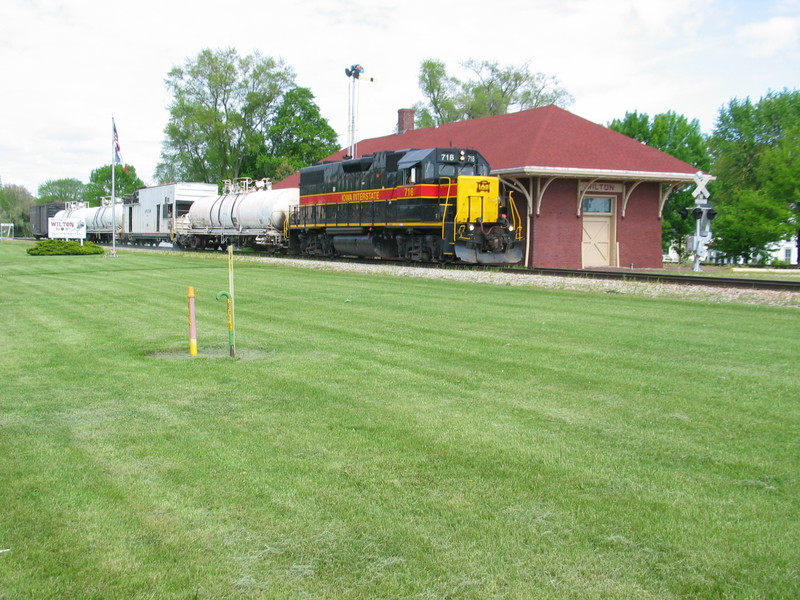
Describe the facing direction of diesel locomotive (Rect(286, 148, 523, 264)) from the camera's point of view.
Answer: facing the viewer and to the right of the viewer

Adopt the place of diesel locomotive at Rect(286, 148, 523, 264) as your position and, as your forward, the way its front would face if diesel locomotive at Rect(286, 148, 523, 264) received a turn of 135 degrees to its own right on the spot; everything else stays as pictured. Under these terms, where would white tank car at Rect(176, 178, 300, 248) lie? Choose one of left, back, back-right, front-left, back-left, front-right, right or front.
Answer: front-right

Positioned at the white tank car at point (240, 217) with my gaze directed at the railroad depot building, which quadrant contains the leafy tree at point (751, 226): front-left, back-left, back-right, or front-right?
front-left

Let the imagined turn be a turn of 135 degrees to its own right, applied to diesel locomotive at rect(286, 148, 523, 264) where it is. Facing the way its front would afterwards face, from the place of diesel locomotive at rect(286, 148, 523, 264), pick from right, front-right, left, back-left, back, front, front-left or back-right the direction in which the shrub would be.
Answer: front-right

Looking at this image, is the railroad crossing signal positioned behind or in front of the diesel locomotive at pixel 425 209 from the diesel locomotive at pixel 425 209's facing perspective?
in front

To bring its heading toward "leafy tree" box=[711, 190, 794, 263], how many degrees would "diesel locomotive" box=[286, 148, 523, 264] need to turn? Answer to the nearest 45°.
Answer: approximately 90° to its left

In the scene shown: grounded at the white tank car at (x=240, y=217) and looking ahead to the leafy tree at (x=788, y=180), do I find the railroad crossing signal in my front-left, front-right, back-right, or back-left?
front-right

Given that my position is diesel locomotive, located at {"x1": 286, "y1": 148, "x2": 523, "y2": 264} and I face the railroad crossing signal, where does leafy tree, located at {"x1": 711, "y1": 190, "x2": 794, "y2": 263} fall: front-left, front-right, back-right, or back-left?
front-left

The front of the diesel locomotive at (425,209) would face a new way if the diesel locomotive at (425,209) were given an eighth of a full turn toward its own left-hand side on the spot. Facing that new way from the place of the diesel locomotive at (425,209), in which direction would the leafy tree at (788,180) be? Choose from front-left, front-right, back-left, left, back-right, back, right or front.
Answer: front-left
